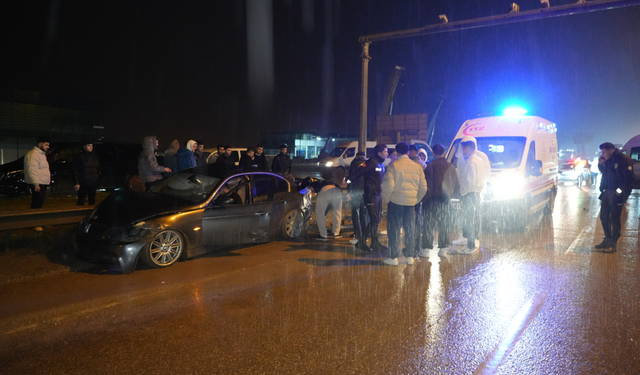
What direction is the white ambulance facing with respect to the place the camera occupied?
facing the viewer and to the left of the viewer

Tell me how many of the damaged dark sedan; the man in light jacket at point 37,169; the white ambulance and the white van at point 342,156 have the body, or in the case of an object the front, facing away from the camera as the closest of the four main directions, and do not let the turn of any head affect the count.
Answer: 0

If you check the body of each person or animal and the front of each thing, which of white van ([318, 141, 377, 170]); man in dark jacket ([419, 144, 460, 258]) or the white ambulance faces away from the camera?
the man in dark jacket

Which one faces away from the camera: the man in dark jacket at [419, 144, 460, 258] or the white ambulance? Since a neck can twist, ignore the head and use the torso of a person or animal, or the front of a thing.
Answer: the man in dark jacket

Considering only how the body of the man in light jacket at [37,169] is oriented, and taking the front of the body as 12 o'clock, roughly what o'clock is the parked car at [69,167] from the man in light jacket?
The parked car is roughly at 8 o'clock from the man in light jacket.

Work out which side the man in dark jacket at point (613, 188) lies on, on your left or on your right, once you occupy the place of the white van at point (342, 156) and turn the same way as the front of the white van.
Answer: on your left

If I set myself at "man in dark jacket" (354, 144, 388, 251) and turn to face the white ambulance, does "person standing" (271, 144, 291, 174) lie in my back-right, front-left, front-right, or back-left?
front-left

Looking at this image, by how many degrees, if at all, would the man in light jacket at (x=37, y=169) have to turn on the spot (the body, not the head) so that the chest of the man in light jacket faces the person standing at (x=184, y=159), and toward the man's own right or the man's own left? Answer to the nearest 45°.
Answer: approximately 45° to the man's own left

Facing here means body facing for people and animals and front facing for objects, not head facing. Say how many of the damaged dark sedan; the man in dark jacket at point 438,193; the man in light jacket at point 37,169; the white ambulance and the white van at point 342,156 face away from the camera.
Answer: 1

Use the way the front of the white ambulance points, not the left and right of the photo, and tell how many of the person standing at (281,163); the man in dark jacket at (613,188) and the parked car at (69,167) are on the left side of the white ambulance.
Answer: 1

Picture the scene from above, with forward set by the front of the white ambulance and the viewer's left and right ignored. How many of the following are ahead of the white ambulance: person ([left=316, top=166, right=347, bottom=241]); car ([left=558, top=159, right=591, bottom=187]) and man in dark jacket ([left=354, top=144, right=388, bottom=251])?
2

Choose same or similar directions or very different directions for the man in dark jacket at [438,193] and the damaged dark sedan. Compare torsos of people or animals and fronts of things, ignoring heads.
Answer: very different directions

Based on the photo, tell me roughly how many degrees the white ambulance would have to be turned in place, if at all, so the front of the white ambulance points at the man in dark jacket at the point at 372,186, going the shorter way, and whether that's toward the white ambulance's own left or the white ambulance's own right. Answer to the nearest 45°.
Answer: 0° — it already faces them

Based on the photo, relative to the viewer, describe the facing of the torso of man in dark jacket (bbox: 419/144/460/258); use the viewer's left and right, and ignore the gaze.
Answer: facing away from the viewer

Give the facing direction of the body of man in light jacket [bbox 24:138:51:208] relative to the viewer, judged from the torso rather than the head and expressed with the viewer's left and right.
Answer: facing the viewer and to the right of the viewer
